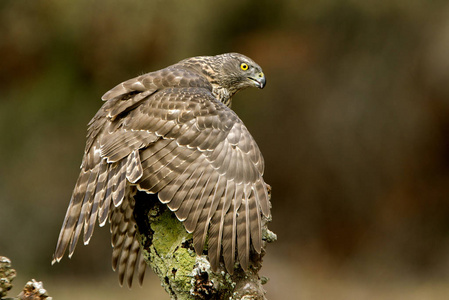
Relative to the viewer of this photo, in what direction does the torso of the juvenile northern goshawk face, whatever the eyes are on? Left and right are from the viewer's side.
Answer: facing away from the viewer and to the right of the viewer
